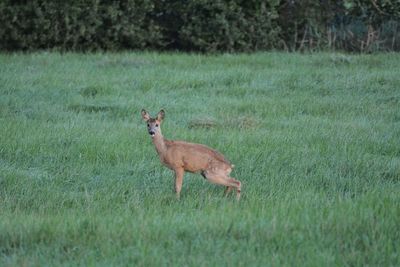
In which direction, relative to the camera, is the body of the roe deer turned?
to the viewer's left
